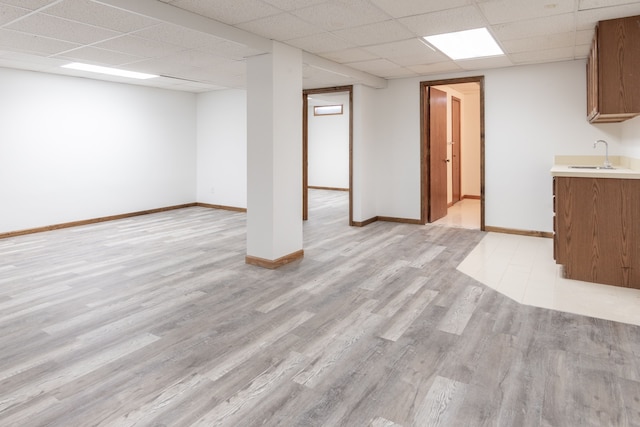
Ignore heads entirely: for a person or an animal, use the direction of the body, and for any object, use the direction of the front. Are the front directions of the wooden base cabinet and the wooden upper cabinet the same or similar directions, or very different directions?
same or similar directions

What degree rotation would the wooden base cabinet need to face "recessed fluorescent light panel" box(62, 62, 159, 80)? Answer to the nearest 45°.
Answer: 0° — it already faces it

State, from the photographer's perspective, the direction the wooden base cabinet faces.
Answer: facing to the left of the viewer

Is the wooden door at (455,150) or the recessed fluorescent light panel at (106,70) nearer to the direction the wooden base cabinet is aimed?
the recessed fluorescent light panel

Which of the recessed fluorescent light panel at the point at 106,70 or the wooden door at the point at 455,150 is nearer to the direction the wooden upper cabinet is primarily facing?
the recessed fluorescent light panel

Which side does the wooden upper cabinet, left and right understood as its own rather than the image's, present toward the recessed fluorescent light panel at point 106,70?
front

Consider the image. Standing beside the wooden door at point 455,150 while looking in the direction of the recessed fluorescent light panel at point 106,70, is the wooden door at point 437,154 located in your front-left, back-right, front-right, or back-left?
front-left
